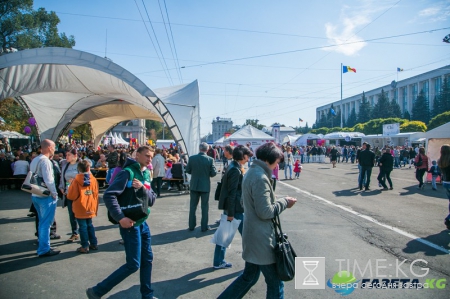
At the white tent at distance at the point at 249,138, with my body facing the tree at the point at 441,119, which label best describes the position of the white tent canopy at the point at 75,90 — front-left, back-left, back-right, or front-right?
back-right

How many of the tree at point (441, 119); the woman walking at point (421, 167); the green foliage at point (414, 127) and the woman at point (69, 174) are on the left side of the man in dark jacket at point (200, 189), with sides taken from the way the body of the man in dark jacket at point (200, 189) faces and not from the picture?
1

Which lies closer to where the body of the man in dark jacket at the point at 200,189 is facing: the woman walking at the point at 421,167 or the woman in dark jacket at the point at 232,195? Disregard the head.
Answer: the woman walking

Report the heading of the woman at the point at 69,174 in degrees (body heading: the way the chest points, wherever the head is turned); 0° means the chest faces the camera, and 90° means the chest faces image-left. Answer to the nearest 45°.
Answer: approximately 45°

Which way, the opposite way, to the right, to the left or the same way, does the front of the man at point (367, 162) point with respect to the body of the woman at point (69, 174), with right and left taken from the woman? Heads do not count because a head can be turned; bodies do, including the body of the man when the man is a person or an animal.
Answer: the opposite way

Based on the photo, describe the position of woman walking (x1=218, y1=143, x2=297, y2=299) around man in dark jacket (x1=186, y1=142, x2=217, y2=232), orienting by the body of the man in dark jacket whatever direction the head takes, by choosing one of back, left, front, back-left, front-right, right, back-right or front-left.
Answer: back
